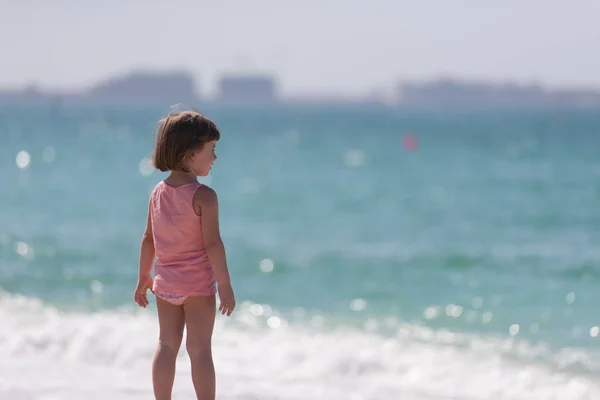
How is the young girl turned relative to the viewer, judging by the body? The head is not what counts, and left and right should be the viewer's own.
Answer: facing away from the viewer and to the right of the viewer
